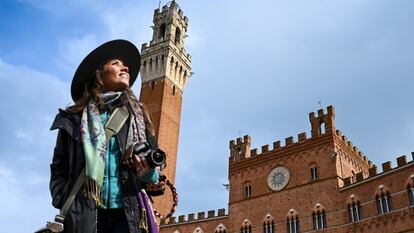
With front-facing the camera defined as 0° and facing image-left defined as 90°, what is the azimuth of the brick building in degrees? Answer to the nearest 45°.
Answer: approximately 45°

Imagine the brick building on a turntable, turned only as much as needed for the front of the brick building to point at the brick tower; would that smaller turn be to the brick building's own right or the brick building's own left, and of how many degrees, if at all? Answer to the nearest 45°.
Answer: approximately 90° to the brick building's own right

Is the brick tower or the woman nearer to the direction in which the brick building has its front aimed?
the woman

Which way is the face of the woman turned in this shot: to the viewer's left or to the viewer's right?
to the viewer's right

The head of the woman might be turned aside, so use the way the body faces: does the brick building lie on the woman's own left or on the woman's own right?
on the woman's own left

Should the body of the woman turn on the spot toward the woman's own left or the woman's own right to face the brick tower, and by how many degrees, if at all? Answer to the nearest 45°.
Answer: approximately 135° to the woman's own left

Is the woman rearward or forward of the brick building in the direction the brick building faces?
forward

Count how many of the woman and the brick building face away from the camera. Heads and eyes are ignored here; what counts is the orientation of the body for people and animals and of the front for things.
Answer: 0
